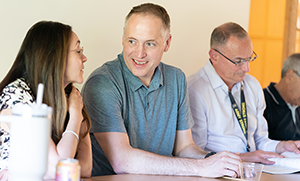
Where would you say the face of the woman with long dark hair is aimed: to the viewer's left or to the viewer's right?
to the viewer's right

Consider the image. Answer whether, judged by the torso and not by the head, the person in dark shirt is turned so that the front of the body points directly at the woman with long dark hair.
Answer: no

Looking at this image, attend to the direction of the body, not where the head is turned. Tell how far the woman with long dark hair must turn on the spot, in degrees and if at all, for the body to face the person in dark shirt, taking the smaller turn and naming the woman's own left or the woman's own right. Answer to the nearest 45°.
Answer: approximately 45° to the woman's own left

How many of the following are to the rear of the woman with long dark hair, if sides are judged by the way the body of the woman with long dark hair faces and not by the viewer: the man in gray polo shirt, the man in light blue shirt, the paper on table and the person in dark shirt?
0

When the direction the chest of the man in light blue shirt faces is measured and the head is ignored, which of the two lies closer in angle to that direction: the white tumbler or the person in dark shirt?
the white tumbler

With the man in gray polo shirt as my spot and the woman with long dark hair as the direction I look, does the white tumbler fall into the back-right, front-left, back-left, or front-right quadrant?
front-left

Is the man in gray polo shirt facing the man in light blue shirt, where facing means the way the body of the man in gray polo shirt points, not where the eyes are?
no

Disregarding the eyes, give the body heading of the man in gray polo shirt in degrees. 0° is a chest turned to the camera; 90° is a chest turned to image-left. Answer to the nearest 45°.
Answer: approximately 315°

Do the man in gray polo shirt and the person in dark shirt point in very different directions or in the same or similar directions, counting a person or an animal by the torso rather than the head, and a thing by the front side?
same or similar directions

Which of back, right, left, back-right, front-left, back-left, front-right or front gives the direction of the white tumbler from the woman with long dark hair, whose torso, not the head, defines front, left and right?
right

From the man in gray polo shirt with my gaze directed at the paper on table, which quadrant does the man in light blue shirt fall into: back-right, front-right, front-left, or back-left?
front-left

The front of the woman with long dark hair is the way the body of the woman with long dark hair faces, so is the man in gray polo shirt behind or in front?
in front

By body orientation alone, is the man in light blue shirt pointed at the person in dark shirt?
no

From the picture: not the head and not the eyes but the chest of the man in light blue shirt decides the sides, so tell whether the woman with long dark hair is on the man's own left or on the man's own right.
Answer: on the man's own right

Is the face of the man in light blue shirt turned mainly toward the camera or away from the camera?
toward the camera

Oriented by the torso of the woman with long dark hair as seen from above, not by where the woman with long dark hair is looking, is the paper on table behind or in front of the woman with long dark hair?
in front

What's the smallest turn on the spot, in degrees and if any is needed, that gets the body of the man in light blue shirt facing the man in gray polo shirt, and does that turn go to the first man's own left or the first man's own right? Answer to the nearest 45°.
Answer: approximately 90° to the first man's own right

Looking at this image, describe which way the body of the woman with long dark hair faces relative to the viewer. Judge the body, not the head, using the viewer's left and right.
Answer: facing to the right of the viewer

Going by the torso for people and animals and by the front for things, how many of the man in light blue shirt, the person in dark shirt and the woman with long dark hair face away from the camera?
0
